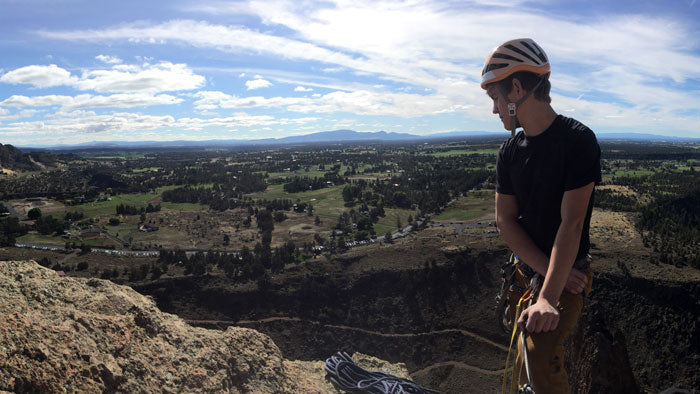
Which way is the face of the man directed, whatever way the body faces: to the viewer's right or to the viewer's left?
to the viewer's left

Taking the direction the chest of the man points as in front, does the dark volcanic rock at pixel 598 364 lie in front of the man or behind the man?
behind

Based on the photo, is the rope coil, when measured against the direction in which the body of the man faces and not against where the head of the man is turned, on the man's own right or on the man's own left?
on the man's own right

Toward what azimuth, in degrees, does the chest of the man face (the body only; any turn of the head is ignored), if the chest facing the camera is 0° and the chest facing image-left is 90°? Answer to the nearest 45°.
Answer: approximately 45°
